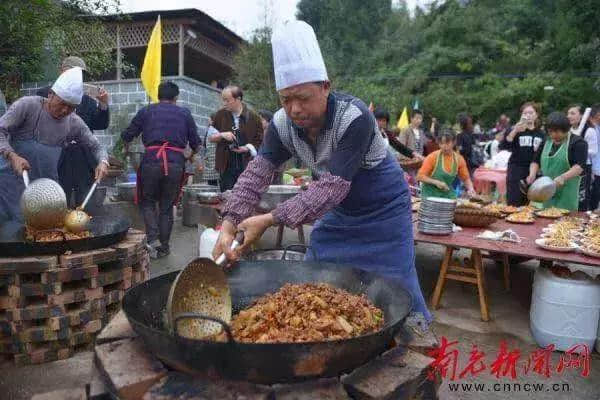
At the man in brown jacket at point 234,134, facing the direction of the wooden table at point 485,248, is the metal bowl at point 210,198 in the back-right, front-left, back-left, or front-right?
front-right

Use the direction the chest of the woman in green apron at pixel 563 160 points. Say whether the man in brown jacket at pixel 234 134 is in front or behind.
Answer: in front

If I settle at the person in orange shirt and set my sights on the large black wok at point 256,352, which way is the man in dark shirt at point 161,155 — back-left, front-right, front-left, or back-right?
front-right

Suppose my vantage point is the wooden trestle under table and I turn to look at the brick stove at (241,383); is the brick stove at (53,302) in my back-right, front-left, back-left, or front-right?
front-right

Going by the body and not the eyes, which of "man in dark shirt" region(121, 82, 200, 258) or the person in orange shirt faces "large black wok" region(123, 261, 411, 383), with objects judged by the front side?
the person in orange shirt

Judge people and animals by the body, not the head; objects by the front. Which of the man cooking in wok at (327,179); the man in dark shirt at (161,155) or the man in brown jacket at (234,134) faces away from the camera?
the man in dark shirt at (161,155)

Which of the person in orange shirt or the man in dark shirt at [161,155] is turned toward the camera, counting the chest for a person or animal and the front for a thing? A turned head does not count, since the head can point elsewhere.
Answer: the person in orange shirt

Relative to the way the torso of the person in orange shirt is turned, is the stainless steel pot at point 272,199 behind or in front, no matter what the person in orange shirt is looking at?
in front

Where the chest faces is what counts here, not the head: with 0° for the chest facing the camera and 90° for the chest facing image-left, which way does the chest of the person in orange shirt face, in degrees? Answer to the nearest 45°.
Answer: approximately 0°

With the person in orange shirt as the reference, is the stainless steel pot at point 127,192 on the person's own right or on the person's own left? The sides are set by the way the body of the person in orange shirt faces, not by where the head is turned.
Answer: on the person's own right

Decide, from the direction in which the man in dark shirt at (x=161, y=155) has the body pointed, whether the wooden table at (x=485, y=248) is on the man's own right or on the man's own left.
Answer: on the man's own right

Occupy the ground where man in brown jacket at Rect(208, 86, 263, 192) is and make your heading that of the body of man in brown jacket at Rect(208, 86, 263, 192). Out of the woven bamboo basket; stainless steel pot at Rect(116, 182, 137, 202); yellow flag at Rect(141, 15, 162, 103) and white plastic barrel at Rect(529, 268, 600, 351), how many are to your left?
2

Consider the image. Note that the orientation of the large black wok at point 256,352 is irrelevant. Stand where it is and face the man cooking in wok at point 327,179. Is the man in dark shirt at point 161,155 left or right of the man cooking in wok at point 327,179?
left

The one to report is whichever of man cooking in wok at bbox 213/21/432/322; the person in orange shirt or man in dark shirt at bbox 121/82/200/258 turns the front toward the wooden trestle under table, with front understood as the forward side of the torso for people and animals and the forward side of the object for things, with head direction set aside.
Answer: the person in orange shirt

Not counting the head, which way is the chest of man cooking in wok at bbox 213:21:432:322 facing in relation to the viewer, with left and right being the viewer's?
facing the viewer and to the left of the viewer

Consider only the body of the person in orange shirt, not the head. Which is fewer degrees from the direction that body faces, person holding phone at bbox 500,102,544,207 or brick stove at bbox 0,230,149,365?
the brick stove

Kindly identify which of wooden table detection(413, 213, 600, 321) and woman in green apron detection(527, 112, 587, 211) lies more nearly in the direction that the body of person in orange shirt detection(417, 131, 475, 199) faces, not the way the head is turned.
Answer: the wooden table

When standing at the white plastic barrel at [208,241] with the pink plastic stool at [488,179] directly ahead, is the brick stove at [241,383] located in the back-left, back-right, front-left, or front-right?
back-right

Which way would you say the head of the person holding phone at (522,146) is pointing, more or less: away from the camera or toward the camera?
toward the camera

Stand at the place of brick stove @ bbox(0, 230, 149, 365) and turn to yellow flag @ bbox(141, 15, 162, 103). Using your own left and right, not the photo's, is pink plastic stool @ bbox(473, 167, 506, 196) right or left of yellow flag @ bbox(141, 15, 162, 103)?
right
